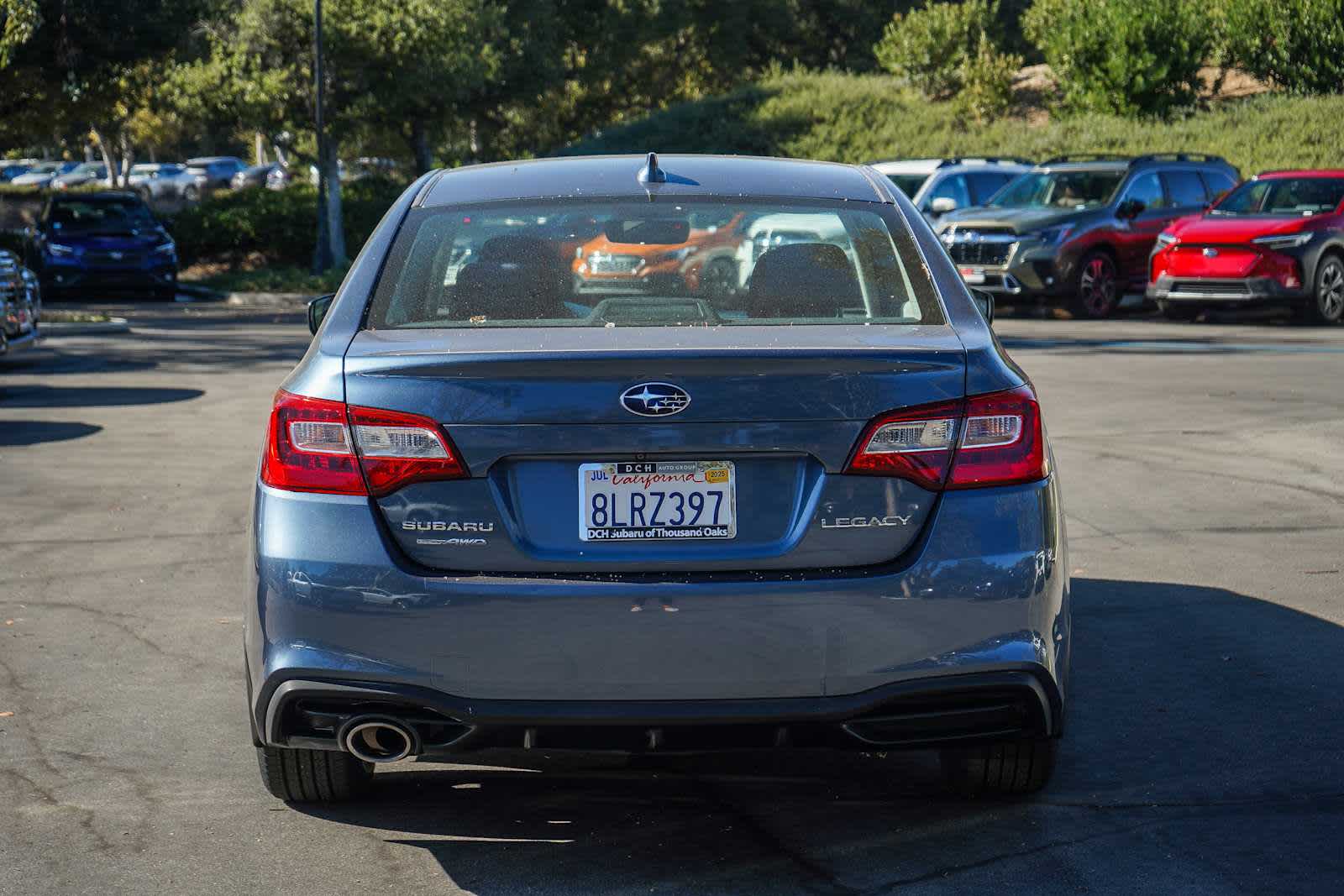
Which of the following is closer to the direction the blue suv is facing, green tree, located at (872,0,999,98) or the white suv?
the white suv

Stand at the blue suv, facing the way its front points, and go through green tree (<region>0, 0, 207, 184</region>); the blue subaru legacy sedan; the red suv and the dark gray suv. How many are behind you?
1

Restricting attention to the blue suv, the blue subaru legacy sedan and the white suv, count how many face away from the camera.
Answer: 1

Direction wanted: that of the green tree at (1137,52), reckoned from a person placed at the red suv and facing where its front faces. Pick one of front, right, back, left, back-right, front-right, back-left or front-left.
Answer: back-right

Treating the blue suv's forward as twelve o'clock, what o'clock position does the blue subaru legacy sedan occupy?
The blue subaru legacy sedan is roughly at 12 o'clock from the blue suv.

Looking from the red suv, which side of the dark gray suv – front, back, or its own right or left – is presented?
left

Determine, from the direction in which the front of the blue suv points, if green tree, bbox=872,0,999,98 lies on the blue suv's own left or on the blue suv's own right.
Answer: on the blue suv's own left

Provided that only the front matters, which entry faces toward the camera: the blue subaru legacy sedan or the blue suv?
the blue suv

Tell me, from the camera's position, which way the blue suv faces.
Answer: facing the viewer

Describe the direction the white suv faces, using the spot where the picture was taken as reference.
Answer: facing the viewer and to the left of the viewer

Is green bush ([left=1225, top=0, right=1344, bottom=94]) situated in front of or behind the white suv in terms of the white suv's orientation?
behind

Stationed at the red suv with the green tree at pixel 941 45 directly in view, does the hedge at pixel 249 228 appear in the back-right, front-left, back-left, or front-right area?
front-left

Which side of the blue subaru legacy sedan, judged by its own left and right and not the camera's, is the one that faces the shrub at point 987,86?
front

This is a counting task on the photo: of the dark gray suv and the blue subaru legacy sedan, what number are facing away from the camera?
1

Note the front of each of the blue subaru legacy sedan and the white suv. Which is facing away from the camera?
the blue subaru legacy sedan

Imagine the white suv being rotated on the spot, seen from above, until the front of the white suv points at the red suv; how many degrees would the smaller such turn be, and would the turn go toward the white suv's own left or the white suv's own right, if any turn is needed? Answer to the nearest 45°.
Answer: approximately 90° to the white suv's own left

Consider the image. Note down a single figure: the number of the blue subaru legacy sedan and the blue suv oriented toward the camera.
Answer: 1

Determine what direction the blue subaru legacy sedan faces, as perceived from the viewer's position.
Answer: facing away from the viewer

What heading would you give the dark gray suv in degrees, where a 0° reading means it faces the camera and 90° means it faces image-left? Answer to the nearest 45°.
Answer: approximately 45°

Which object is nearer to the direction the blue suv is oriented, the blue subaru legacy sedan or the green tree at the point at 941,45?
the blue subaru legacy sedan

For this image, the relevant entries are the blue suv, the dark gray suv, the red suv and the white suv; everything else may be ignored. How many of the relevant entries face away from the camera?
0

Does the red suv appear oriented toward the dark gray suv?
no
